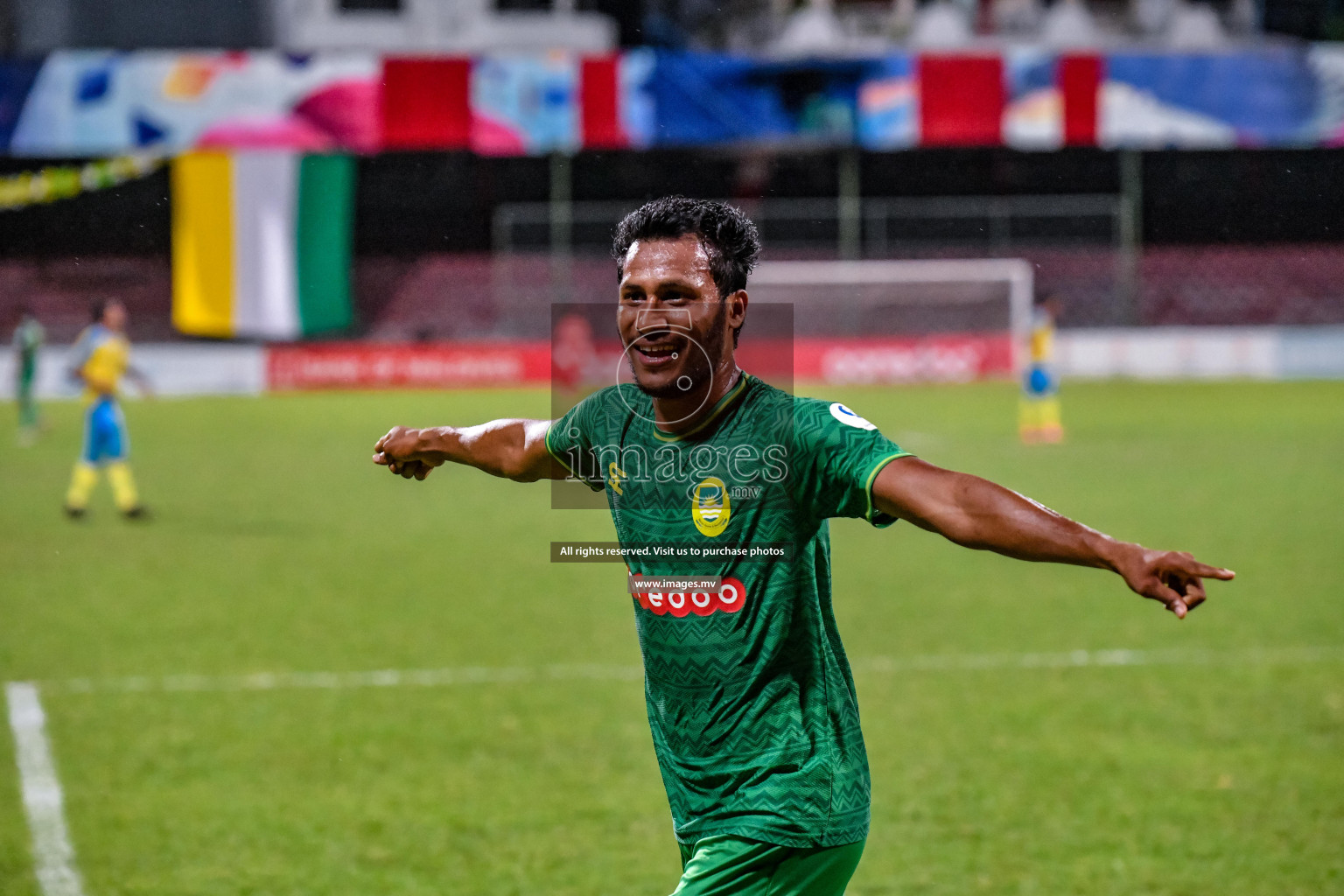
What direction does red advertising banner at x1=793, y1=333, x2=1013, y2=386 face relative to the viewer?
toward the camera

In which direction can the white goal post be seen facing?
toward the camera

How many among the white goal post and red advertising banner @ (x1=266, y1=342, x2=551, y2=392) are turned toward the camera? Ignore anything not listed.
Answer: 2

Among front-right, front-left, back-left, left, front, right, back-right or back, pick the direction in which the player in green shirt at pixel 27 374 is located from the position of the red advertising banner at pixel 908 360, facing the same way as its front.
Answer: front-right

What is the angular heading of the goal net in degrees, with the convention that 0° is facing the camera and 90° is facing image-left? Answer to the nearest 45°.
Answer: approximately 0°

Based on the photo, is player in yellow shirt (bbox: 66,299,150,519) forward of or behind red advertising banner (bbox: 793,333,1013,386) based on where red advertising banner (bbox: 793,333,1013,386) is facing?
forward

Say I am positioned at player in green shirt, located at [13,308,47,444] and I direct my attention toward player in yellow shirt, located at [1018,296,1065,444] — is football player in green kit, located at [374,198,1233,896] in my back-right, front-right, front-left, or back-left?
front-right

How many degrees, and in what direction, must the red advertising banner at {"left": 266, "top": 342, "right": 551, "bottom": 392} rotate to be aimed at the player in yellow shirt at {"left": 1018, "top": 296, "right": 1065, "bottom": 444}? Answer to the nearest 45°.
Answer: approximately 45° to its left

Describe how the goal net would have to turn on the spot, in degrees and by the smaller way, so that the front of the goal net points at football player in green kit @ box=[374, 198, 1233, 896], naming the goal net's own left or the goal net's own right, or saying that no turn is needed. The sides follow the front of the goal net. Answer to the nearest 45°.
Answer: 0° — it already faces them

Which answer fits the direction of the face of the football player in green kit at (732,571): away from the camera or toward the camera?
toward the camera
